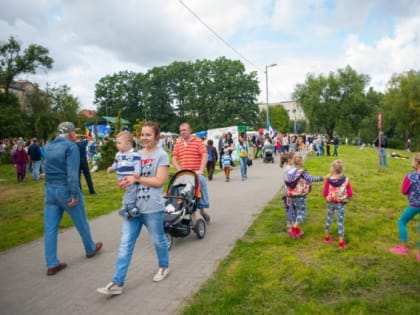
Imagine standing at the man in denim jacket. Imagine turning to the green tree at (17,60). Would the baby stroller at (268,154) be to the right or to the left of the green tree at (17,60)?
right

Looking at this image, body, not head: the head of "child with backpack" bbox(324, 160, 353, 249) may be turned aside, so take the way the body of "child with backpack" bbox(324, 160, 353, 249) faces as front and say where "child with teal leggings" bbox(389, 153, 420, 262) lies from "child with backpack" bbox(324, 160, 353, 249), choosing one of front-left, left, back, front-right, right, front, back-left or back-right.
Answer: right

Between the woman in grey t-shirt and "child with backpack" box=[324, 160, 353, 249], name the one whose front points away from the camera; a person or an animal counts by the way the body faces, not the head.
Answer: the child with backpack

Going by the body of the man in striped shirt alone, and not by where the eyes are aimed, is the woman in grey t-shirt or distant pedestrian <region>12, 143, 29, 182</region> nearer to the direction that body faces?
the woman in grey t-shirt

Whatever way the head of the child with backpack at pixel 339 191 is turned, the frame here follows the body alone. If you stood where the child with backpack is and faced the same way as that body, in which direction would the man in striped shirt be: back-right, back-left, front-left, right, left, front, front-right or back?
left

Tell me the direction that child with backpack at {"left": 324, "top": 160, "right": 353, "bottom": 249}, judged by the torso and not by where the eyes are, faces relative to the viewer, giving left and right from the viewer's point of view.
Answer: facing away from the viewer

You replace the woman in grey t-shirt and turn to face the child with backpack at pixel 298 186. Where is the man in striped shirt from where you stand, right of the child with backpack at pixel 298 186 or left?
left
